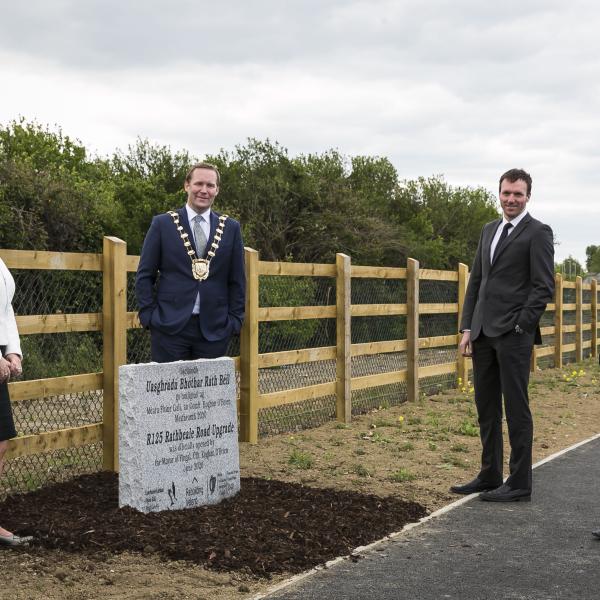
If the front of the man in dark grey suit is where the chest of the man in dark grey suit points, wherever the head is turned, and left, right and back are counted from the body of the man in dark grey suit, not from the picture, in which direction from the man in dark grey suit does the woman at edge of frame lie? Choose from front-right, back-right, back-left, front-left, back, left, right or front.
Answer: front

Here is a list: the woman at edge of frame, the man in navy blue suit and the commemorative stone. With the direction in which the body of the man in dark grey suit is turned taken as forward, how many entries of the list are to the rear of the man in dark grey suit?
0

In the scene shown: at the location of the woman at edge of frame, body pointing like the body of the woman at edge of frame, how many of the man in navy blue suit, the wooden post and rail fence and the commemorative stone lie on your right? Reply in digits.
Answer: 0

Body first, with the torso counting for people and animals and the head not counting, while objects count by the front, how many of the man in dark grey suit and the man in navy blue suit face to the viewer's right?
0

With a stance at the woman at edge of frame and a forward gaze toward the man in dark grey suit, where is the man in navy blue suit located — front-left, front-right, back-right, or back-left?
front-left

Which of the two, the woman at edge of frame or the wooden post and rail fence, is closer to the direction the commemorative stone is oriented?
the woman at edge of frame

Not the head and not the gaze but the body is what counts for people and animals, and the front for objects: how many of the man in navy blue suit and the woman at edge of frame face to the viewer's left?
0

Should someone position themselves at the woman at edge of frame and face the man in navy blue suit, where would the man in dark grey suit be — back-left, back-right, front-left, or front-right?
front-right

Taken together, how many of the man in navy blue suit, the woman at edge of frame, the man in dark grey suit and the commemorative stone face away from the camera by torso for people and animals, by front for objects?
0

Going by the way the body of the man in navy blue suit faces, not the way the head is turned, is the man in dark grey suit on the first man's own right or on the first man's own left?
on the first man's own left

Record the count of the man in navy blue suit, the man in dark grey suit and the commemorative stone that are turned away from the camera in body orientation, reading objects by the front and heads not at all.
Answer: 0

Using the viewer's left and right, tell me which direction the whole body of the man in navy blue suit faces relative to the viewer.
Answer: facing the viewer

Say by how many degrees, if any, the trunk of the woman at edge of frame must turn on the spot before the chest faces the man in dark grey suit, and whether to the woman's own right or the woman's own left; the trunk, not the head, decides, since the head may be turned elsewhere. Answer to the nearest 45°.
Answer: approximately 45° to the woman's own left

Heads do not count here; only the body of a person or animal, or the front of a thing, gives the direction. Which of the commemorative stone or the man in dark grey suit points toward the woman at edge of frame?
the man in dark grey suit

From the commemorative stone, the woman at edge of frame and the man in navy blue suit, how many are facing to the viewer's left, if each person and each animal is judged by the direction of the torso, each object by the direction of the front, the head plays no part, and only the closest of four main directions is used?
0

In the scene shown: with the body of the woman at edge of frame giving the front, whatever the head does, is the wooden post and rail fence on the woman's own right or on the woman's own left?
on the woman's own left

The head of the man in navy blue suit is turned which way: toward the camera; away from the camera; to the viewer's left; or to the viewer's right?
toward the camera
